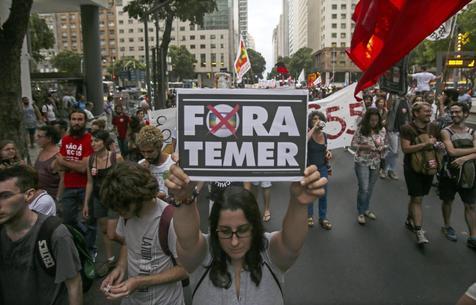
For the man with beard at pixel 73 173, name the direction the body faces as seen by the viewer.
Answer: toward the camera

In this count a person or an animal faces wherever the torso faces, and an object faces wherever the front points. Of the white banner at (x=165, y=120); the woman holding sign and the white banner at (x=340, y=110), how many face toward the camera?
3

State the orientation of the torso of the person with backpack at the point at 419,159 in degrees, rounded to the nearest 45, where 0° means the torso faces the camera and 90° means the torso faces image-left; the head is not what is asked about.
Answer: approximately 315°

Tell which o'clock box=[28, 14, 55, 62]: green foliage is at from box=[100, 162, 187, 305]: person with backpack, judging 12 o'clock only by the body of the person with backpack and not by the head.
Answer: The green foliage is roughly at 4 o'clock from the person with backpack.

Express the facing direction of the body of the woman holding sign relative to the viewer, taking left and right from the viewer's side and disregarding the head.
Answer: facing the viewer

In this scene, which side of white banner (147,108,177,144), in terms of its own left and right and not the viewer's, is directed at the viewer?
front

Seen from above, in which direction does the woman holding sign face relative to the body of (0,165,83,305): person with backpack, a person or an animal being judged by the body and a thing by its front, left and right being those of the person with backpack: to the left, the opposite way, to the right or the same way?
the same way

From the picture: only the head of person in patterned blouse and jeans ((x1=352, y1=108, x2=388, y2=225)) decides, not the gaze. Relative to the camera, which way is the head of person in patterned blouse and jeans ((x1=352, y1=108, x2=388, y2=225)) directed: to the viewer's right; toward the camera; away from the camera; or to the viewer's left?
toward the camera

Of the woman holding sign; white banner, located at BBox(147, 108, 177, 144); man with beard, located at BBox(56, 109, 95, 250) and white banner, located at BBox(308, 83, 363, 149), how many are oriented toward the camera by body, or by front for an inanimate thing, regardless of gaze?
4

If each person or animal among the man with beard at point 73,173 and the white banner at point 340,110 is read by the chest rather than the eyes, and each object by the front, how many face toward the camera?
2

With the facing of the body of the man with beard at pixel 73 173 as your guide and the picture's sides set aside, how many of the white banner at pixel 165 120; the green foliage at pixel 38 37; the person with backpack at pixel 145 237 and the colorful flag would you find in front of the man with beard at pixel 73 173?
1

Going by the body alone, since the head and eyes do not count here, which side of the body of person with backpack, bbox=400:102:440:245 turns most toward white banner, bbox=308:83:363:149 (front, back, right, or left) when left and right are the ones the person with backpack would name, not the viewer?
back

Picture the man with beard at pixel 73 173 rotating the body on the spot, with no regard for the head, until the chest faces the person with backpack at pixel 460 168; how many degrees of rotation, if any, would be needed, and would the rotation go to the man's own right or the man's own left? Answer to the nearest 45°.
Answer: approximately 90° to the man's own left

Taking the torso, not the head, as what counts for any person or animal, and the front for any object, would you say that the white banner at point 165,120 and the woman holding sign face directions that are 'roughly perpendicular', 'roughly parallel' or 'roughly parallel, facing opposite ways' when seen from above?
roughly parallel

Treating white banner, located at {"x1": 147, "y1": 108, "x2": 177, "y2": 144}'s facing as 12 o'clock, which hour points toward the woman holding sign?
The woman holding sign is roughly at 12 o'clock from the white banner.

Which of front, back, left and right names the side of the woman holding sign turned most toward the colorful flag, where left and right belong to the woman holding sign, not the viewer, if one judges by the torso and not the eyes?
back

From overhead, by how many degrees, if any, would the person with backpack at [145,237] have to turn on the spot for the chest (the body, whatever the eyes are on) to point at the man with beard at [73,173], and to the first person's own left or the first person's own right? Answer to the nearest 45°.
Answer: approximately 135° to the first person's own right

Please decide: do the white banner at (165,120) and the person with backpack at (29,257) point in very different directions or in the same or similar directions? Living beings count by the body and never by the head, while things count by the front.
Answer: same or similar directions

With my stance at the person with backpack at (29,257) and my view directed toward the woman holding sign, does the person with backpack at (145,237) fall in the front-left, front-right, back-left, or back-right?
front-left
